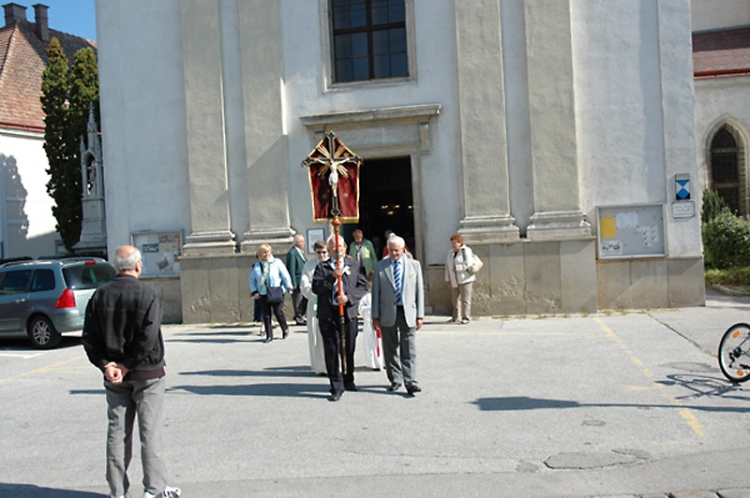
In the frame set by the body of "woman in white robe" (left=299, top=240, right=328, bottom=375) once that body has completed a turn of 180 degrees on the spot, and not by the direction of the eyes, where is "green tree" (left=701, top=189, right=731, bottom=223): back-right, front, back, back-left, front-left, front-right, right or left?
front-right

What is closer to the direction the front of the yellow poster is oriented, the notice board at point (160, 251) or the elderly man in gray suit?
the elderly man in gray suit

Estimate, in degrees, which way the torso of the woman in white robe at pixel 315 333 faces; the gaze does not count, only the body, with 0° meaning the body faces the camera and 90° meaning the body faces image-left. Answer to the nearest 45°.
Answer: approximately 0°

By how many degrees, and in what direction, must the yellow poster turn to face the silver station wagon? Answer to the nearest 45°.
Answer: approximately 90° to its right

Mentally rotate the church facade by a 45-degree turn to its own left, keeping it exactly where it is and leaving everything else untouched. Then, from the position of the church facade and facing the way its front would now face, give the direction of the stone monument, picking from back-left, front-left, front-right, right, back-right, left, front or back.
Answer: back

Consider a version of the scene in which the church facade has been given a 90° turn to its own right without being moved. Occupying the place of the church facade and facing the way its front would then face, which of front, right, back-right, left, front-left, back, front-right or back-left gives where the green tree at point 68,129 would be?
front-right

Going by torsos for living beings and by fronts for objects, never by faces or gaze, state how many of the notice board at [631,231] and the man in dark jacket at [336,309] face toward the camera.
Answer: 2

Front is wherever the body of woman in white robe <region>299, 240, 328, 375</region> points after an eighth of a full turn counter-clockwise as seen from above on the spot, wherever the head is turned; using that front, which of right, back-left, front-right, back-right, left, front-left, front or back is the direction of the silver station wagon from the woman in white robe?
back

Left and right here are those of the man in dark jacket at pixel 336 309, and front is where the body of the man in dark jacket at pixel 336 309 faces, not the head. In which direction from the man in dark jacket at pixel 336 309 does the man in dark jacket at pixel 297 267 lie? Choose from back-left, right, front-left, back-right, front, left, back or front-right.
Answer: back
